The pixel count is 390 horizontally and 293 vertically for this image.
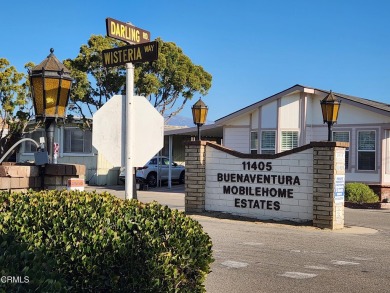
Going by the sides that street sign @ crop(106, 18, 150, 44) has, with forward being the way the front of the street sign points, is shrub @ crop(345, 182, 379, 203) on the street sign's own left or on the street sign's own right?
on the street sign's own left

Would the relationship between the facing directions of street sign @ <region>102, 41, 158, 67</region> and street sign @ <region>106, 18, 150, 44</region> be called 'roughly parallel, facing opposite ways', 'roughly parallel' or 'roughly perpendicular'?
roughly perpendicular

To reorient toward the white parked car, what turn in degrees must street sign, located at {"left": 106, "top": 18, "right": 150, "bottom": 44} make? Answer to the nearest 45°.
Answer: approximately 135° to its left
